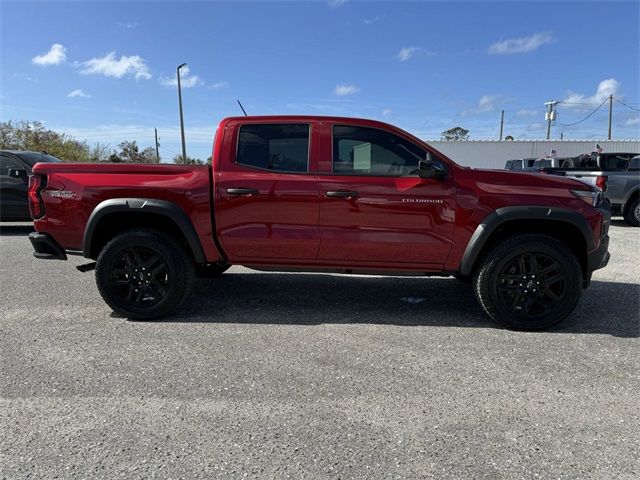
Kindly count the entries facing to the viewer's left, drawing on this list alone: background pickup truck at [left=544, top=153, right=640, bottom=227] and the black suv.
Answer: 0

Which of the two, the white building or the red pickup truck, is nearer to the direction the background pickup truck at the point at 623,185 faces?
the white building

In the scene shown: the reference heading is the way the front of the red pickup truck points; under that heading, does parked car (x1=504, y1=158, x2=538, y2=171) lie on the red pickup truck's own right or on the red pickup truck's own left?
on the red pickup truck's own left

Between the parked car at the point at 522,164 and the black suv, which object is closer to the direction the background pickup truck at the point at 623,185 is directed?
the parked car

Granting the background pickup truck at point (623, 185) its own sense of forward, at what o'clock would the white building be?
The white building is roughly at 10 o'clock from the background pickup truck.

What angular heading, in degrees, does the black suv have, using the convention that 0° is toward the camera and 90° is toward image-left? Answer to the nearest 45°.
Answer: approximately 315°

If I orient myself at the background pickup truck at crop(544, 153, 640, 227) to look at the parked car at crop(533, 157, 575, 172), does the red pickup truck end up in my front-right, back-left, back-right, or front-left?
back-left

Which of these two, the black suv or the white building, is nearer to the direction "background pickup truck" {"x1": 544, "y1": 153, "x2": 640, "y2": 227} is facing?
the white building

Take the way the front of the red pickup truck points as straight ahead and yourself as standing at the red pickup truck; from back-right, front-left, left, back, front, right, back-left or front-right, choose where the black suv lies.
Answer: back-left

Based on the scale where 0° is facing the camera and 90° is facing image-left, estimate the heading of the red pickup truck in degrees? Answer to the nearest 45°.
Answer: approximately 270°

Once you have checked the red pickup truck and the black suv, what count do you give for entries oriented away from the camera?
0

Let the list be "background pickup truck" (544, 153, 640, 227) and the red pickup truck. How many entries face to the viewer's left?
0

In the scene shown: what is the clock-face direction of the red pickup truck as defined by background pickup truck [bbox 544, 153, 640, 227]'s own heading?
The red pickup truck is roughly at 5 o'clock from the background pickup truck.
